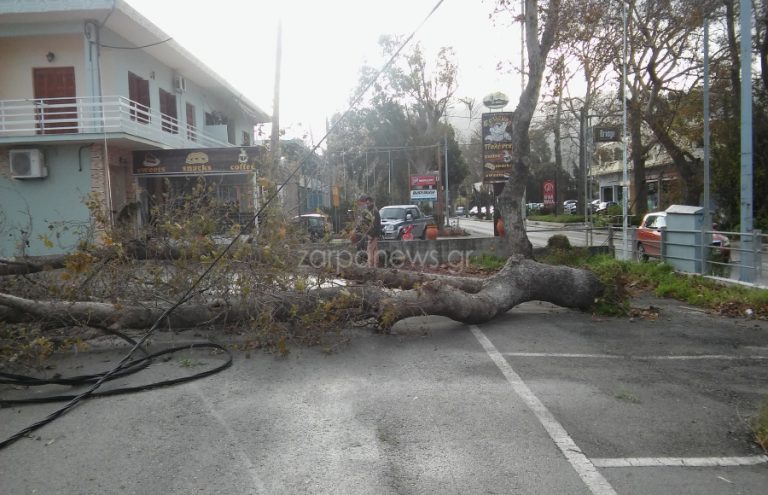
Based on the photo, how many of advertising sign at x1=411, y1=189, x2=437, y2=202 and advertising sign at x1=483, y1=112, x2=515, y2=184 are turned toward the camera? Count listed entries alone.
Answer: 2

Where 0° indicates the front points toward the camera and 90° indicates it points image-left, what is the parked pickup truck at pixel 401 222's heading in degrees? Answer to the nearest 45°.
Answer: approximately 45°

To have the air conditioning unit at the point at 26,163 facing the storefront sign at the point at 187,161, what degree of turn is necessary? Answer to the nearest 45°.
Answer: approximately 90° to its left

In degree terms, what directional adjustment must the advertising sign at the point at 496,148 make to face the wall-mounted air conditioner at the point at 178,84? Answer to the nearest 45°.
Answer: approximately 90° to its right

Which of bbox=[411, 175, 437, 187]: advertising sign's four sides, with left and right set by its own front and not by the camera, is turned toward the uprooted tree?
front

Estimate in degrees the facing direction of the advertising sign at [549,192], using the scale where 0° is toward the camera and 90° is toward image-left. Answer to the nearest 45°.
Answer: approximately 0°

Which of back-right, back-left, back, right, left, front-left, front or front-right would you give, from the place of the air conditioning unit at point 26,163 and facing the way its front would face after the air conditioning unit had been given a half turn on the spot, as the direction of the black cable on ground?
back

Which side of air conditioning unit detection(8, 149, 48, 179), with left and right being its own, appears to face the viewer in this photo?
front

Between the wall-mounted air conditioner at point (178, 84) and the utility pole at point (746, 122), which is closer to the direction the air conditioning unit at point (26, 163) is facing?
the utility pole
